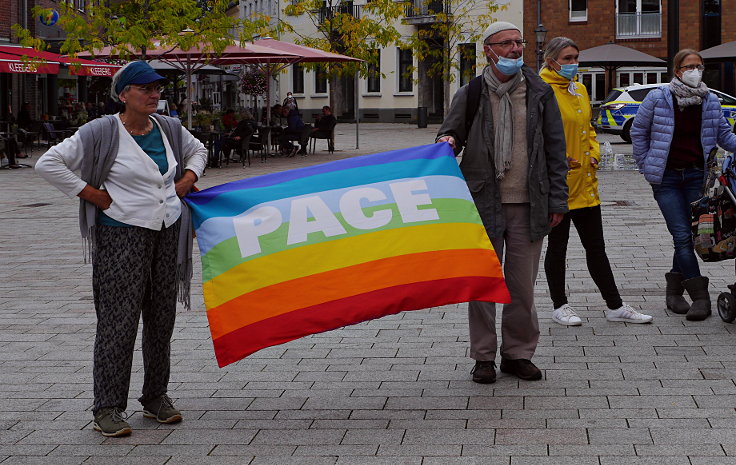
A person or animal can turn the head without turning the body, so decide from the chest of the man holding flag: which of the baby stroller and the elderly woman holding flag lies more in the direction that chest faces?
the elderly woman holding flag

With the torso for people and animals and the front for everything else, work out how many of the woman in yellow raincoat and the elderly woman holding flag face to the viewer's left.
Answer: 0

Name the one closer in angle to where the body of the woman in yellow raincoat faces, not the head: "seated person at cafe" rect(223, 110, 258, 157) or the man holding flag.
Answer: the man holding flag

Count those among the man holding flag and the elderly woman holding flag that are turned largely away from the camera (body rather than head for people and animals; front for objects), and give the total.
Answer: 0

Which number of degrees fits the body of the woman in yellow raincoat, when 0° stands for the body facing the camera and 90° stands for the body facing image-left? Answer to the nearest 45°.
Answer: approximately 315°

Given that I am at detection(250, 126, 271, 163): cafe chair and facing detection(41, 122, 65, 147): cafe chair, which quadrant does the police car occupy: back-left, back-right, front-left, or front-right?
back-right

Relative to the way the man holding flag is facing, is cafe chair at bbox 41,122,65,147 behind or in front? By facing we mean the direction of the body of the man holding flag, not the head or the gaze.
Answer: behind

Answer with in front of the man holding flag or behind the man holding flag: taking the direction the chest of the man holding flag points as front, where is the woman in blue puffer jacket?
behind

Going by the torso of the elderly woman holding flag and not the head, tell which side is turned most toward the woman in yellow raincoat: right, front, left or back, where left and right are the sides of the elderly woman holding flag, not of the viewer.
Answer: left

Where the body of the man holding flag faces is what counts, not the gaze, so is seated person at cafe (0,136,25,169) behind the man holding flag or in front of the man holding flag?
behind
